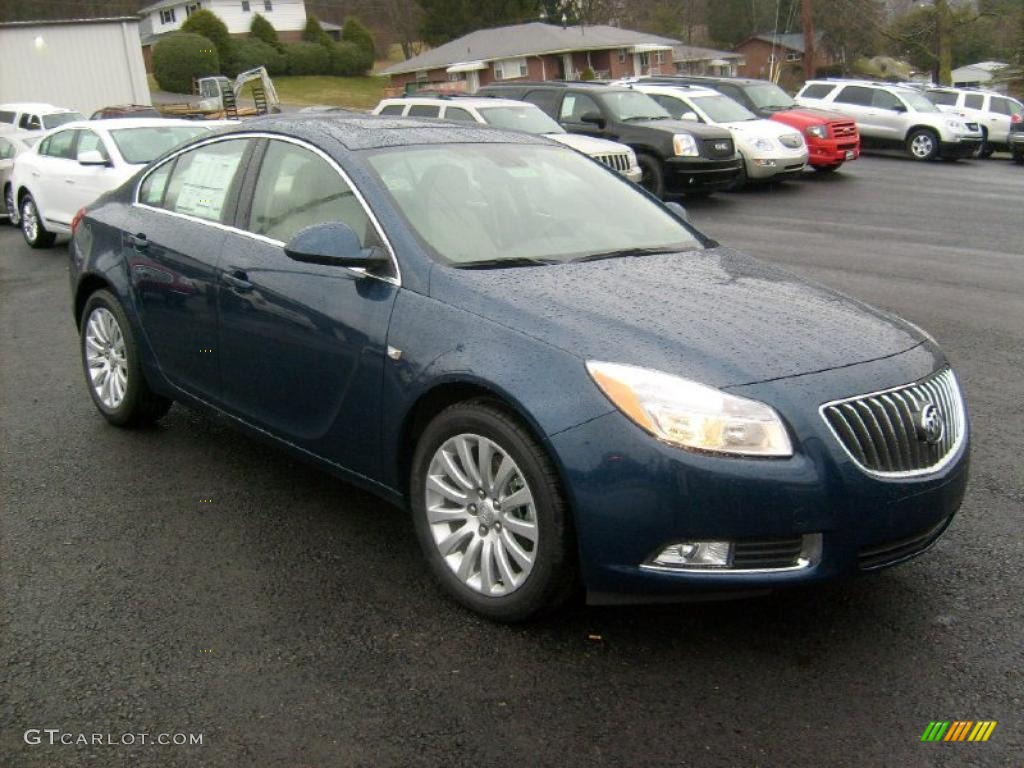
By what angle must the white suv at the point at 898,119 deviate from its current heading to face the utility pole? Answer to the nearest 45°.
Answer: approximately 135° to its left

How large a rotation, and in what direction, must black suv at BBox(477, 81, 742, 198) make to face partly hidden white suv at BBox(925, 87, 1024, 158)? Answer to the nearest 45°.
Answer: approximately 90° to its left

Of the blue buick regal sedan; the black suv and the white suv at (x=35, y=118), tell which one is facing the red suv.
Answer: the white suv

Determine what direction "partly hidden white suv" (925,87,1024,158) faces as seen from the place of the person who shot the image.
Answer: facing the viewer and to the right of the viewer

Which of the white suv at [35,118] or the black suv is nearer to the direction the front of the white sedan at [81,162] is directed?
the black suv

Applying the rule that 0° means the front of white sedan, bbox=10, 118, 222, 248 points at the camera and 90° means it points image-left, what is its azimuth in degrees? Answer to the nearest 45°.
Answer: approximately 315°

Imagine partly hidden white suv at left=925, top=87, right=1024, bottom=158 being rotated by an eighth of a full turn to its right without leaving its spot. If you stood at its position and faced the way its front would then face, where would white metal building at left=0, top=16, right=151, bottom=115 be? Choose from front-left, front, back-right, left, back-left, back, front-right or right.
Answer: right

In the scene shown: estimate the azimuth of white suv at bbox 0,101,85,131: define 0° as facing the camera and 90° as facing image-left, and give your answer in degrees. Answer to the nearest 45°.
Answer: approximately 315°

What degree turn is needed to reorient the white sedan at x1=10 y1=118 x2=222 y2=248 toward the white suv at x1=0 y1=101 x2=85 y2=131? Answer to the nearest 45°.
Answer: approximately 135° to its left

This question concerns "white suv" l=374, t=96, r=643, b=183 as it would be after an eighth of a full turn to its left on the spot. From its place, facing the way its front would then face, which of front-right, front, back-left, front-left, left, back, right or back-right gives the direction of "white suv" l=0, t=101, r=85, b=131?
back-left

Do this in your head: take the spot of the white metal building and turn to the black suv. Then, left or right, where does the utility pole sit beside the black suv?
left

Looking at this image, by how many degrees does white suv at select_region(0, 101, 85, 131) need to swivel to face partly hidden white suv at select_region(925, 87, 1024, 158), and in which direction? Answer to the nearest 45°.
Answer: approximately 45° to its left

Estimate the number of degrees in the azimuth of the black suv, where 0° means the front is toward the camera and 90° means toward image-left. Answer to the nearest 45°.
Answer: approximately 315°
